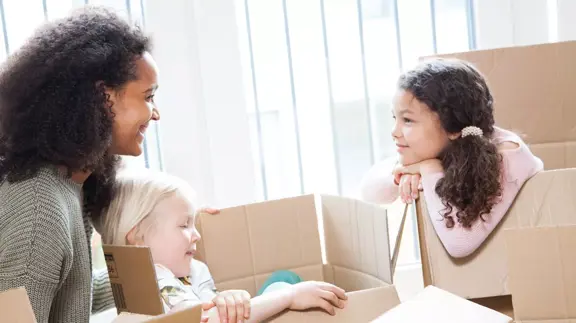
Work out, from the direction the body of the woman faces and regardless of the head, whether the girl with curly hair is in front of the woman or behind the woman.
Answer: in front

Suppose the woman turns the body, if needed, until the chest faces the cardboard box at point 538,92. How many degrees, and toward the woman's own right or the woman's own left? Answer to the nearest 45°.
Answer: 0° — they already face it

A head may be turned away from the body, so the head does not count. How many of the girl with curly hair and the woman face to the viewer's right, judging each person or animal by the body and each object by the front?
1

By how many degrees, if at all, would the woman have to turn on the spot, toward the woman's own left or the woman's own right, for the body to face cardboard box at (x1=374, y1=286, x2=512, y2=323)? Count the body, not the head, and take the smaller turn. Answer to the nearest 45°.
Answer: approximately 45° to the woman's own right

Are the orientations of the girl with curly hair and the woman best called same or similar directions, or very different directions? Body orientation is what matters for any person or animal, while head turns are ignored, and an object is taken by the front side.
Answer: very different directions

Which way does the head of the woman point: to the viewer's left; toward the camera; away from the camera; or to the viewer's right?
to the viewer's right

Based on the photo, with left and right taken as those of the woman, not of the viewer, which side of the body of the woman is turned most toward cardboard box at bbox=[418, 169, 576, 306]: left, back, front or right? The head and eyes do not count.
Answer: front

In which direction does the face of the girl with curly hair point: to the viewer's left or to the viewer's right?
to the viewer's left

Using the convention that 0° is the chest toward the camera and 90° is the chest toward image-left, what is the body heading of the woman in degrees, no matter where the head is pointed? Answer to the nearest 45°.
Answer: approximately 270°

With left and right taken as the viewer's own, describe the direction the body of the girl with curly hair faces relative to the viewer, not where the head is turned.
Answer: facing to the left of the viewer
